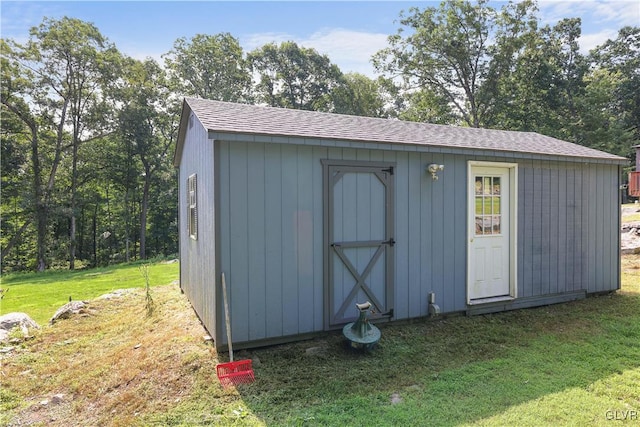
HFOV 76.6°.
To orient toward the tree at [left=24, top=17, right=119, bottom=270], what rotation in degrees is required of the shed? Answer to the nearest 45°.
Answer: approximately 180°

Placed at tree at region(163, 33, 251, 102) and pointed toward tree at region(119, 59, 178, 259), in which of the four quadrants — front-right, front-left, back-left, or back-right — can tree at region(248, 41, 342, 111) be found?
back-left

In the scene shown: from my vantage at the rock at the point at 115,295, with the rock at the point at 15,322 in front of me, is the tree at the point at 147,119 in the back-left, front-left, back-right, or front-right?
back-right

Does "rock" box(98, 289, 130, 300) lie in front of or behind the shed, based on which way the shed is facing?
behind

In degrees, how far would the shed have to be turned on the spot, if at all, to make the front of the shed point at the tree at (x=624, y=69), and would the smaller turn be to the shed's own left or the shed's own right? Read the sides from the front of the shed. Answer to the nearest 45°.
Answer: approximately 90° to the shed's own left

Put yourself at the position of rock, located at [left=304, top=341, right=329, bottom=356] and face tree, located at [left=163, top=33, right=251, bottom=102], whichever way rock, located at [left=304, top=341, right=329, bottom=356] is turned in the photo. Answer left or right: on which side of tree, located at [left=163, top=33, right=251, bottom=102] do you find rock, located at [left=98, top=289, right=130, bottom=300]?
left

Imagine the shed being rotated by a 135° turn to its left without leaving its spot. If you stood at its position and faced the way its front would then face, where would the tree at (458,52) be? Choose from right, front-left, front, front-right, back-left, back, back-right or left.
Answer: front

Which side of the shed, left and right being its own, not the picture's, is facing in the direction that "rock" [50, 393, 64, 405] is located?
right

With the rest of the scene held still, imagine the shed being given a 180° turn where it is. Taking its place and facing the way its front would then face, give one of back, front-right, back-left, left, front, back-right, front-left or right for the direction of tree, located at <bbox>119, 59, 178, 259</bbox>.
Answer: front

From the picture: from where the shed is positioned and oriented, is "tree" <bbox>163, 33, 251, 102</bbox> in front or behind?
behind

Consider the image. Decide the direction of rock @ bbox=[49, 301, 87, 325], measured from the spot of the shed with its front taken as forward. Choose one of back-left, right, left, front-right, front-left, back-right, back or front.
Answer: back-right

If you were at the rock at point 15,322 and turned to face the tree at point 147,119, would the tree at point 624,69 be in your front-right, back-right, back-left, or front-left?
front-right

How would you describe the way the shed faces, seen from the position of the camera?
facing the viewer and to the right of the viewer

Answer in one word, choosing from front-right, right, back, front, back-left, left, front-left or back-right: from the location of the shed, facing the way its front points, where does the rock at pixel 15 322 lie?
back-right
